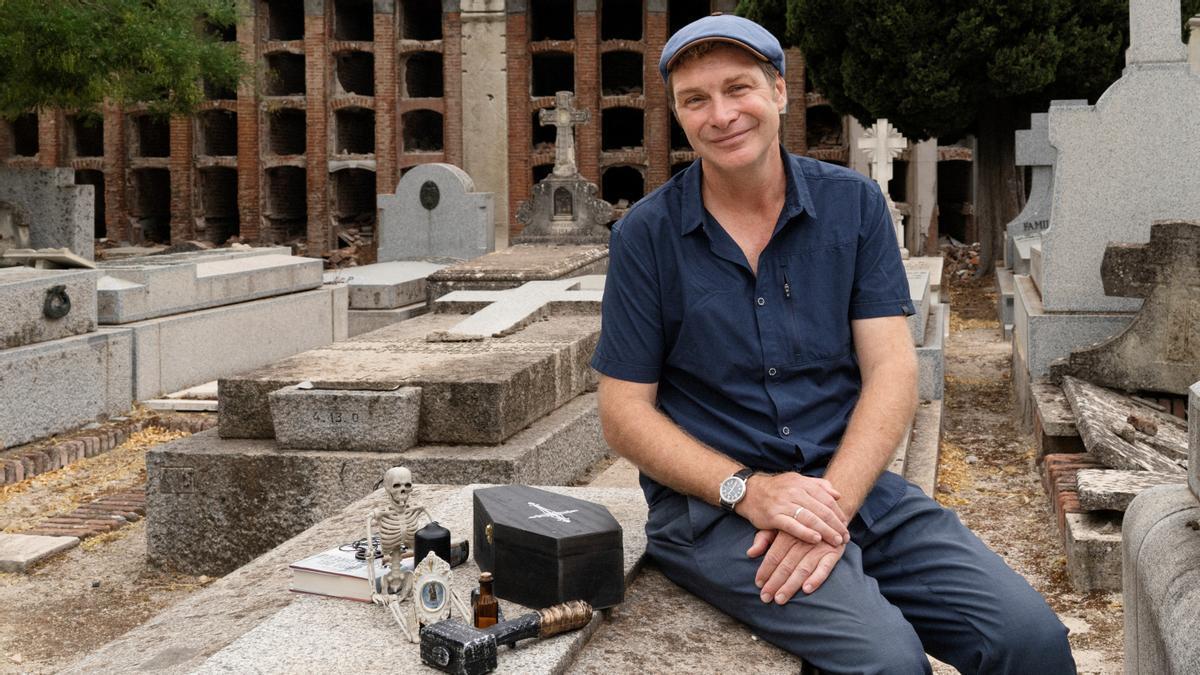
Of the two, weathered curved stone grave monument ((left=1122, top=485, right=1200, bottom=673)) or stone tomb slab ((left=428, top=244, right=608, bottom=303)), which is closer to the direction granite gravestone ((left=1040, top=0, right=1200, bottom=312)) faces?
the stone tomb slab

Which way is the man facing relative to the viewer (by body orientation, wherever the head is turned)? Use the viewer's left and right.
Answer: facing the viewer

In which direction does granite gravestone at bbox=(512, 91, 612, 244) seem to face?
toward the camera

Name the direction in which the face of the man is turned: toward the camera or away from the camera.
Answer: toward the camera

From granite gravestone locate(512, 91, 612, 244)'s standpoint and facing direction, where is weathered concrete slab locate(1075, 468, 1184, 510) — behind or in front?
in front

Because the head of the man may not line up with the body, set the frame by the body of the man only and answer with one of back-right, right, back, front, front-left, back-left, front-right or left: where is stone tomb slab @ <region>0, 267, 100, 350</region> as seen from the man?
back-right

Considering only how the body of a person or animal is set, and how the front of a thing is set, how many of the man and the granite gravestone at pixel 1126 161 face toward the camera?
1

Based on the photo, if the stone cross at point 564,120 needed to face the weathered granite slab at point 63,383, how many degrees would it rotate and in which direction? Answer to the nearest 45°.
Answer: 0° — it already faces it

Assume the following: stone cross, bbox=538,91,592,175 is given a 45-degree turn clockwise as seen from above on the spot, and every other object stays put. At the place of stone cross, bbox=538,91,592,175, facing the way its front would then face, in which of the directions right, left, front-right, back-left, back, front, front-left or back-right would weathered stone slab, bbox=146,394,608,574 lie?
front-left

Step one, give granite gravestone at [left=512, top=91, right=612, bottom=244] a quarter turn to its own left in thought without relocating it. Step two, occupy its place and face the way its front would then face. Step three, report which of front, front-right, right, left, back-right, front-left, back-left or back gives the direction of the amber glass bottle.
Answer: right

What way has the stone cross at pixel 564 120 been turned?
toward the camera
